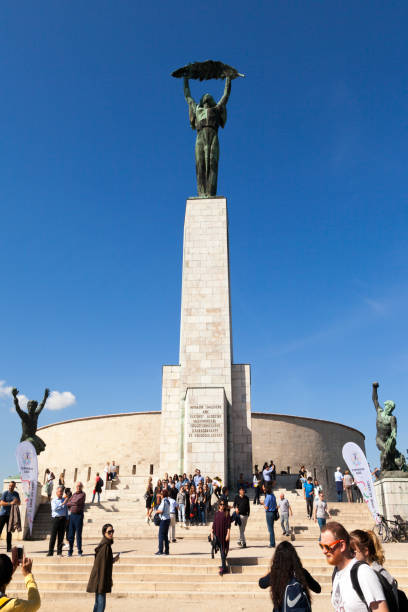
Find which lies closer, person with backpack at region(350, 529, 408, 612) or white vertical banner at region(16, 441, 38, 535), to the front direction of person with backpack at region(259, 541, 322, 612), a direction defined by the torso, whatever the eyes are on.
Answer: the white vertical banner

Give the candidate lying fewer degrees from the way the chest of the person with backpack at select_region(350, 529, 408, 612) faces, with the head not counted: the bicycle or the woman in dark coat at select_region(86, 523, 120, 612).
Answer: the woman in dark coat

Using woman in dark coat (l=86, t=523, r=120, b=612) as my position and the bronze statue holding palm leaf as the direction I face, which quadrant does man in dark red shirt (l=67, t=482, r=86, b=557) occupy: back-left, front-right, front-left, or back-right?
front-left

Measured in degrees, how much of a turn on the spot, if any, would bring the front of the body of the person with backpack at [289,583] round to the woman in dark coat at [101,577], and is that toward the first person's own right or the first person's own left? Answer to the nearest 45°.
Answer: approximately 45° to the first person's own left

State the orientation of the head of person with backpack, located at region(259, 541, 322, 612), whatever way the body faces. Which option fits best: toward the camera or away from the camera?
away from the camera

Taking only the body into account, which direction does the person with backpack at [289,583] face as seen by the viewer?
away from the camera

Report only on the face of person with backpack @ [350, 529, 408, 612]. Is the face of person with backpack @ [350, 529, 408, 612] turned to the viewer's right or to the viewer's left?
to the viewer's left

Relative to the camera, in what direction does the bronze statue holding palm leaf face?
facing the viewer

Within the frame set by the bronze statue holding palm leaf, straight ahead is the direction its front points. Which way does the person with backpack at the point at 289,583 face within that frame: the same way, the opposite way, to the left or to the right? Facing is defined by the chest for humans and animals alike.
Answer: the opposite way

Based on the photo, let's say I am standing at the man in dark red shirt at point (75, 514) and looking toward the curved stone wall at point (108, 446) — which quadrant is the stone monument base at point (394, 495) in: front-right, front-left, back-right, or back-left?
front-right

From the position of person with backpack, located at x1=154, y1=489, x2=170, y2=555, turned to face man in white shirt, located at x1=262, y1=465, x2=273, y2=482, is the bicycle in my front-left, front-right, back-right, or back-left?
front-right
